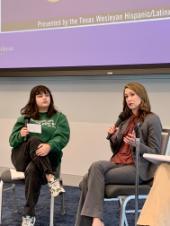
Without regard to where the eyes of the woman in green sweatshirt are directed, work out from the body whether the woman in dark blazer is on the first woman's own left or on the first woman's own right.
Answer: on the first woman's own left

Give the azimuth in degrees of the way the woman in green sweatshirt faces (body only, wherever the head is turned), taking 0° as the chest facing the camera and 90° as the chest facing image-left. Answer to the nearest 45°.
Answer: approximately 0°

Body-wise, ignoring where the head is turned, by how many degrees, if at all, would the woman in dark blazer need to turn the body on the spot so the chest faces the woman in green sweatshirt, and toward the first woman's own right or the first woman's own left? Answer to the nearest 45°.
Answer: approximately 90° to the first woman's own right

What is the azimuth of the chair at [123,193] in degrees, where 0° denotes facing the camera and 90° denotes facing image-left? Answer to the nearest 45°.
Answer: approximately 90°

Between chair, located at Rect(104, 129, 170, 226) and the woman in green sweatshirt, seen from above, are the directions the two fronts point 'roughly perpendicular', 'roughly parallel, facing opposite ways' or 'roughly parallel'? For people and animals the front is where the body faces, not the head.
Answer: roughly perpendicular
